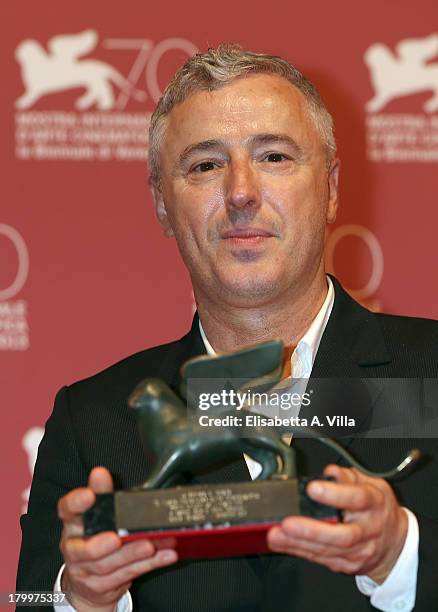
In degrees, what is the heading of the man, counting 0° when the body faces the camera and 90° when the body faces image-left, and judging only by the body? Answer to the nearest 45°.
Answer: approximately 0°
